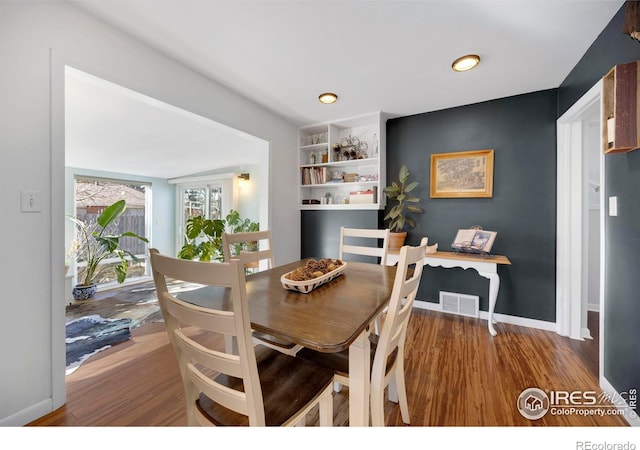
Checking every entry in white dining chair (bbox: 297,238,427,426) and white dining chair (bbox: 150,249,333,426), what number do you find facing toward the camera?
0

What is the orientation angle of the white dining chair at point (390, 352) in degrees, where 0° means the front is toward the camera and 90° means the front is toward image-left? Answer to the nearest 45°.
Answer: approximately 135°

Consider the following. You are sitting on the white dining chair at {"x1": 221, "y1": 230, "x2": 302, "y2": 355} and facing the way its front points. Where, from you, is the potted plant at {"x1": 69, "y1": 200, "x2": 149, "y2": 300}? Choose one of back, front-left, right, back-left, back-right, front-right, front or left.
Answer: back

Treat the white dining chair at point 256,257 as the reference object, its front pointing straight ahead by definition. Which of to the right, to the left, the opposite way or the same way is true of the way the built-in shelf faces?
to the right

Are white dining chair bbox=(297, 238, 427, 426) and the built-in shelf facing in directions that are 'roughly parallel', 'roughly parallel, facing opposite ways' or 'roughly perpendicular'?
roughly perpendicular

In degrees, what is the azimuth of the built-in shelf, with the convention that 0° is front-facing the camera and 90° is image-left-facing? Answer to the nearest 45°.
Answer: approximately 45°

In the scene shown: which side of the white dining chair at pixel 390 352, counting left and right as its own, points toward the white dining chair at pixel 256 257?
front

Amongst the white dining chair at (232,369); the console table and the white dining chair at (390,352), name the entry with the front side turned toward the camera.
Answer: the console table

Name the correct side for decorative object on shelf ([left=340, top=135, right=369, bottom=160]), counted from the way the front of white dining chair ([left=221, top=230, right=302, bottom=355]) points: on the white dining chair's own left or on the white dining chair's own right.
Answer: on the white dining chair's own left

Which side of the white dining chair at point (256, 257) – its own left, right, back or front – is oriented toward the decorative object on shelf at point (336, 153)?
left

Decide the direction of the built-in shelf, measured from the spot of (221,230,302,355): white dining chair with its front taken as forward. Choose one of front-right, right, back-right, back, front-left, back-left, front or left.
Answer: left

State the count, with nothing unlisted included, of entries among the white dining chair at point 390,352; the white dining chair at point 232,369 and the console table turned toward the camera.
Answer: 1
